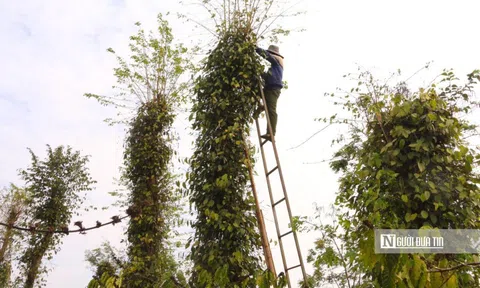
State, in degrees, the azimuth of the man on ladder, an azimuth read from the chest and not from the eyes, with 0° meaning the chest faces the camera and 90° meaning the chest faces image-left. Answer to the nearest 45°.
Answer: approximately 90°

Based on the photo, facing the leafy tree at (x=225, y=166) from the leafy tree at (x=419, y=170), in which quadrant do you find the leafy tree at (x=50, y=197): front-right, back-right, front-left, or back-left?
front-right

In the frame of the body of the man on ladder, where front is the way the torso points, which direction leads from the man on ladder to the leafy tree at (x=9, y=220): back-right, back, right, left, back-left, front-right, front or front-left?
front-right

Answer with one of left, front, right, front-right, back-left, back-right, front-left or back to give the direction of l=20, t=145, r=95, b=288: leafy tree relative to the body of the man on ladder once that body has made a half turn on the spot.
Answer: back-left
